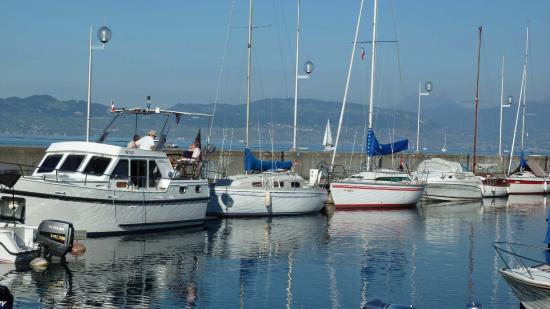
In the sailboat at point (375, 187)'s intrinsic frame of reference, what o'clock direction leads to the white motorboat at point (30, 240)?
The white motorboat is roughly at 10 o'clock from the sailboat.

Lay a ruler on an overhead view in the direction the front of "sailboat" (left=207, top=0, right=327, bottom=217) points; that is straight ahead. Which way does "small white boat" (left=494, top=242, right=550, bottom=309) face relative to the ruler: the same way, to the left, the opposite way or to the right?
the same way

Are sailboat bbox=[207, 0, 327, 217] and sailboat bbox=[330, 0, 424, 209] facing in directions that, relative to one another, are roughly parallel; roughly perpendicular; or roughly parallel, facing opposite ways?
roughly parallel

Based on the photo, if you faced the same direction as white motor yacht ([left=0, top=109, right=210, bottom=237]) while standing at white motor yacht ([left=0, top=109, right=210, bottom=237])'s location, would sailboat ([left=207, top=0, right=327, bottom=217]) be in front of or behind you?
behind

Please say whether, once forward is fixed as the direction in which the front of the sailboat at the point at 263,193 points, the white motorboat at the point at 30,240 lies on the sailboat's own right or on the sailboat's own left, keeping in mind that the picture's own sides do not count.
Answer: on the sailboat's own left

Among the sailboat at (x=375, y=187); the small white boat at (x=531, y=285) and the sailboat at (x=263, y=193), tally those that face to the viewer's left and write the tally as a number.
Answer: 3

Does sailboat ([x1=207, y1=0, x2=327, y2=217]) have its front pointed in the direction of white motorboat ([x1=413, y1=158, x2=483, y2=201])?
no

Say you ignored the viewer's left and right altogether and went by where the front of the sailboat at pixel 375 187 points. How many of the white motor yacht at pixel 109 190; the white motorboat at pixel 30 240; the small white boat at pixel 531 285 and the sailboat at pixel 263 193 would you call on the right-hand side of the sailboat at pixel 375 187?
0

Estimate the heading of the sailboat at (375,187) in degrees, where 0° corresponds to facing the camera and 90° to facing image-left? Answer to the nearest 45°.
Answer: approximately 90°

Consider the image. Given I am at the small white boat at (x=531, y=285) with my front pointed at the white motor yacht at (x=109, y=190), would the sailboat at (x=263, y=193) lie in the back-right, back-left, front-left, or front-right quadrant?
front-right

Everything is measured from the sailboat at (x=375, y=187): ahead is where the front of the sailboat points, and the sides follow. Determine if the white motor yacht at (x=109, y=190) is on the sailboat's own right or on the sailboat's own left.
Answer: on the sailboat's own left

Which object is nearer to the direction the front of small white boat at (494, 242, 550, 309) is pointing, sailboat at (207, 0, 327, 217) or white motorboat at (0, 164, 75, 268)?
the white motorboat

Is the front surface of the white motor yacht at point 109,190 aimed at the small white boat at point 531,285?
no

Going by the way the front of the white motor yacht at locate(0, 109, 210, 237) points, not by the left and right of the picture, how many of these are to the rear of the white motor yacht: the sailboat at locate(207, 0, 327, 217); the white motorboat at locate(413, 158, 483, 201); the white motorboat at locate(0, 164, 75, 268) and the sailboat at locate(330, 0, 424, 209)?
3

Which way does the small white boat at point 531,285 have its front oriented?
to the viewer's left

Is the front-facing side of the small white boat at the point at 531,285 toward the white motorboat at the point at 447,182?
no

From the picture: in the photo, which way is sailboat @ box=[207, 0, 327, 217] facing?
to the viewer's left

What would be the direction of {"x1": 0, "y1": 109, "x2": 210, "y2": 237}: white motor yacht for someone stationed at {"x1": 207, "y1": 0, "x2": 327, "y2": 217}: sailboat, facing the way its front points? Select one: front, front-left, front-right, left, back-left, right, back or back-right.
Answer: front-left
